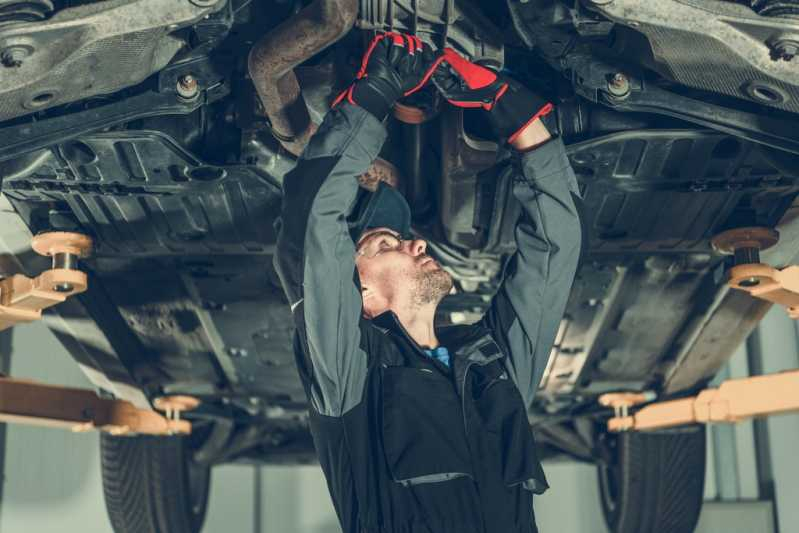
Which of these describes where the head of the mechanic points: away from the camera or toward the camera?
toward the camera

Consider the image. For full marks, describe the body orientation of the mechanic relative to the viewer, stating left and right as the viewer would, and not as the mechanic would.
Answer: facing the viewer and to the right of the viewer
